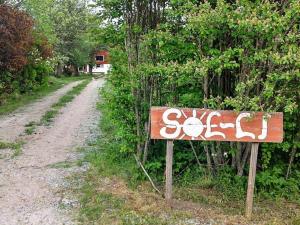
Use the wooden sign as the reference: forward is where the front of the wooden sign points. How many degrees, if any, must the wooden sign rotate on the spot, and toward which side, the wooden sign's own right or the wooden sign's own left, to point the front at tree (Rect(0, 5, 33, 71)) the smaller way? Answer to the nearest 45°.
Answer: approximately 135° to the wooden sign's own right

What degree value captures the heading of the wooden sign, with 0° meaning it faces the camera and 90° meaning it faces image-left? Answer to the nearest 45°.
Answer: approximately 0°
